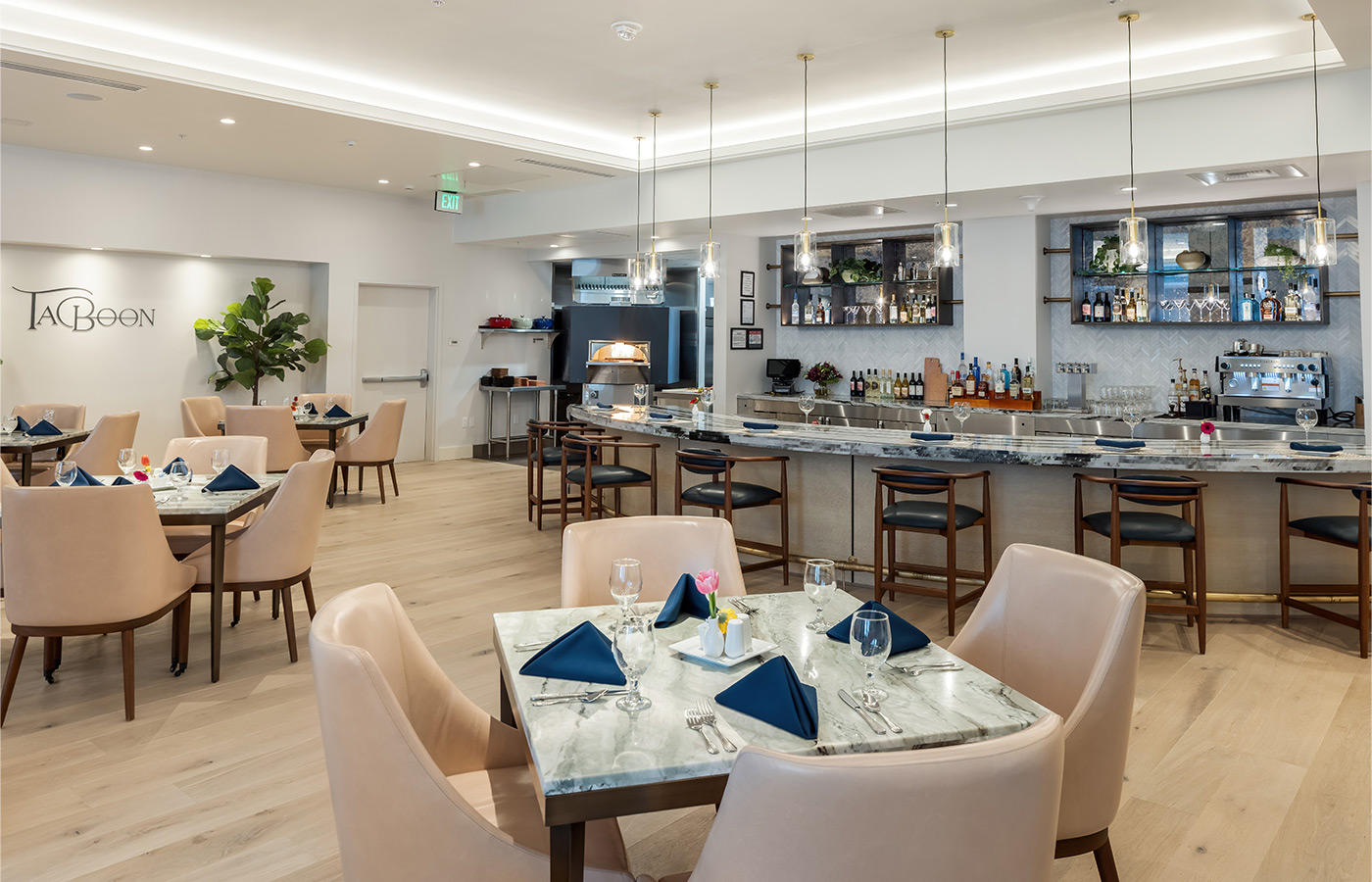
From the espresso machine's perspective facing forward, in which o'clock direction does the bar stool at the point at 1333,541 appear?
The bar stool is roughly at 12 o'clock from the espresso machine.

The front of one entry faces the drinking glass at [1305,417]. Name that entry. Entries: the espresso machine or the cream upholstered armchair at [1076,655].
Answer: the espresso machine

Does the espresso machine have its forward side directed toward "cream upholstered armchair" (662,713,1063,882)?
yes

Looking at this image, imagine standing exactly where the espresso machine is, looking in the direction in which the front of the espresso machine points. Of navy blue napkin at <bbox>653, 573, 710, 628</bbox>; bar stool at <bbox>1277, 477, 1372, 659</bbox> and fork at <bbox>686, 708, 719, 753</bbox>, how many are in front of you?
3

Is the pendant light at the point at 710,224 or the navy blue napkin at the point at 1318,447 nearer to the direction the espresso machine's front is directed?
the navy blue napkin

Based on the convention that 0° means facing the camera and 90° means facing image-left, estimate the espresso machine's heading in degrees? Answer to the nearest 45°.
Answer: approximately 0°

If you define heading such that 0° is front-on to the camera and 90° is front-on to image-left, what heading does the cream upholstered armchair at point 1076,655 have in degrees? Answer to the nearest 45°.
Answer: approximately 45°
